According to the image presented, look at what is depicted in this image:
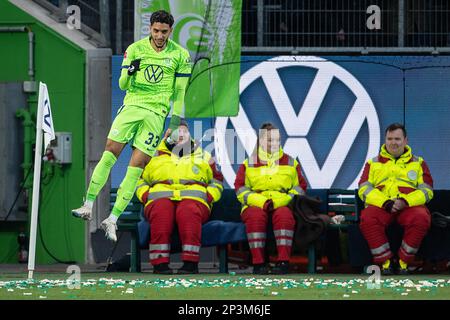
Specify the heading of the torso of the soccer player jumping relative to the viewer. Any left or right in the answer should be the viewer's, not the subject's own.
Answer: facing the viewer

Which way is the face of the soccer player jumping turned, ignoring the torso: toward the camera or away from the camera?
toward the camera

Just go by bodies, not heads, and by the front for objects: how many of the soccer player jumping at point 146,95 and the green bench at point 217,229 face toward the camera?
2

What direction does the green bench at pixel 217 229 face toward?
toward the camera

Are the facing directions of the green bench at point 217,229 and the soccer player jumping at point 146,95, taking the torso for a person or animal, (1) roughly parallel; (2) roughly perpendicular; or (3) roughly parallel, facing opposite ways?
roughly parallel

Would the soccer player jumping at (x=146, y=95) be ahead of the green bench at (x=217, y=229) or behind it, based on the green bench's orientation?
ahead

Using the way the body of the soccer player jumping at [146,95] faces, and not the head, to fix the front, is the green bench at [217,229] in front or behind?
behind
